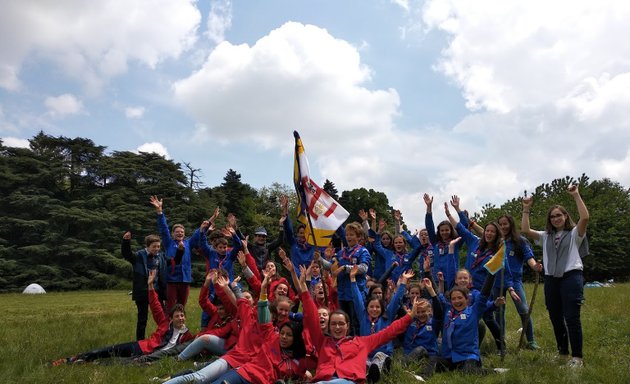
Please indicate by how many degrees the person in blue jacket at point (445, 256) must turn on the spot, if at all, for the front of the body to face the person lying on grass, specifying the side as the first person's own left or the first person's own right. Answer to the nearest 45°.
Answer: approximately 90° to the first person's own right

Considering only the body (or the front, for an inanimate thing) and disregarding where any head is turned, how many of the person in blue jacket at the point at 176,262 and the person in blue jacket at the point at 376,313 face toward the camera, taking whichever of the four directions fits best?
2

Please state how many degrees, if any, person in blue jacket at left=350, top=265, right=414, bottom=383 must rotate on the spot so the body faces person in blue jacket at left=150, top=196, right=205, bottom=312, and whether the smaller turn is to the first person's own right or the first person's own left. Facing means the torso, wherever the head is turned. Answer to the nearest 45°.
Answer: approximately 135° to the first person's own right
